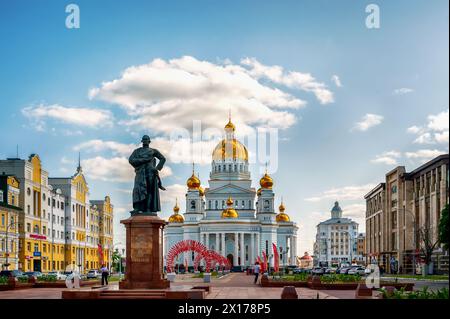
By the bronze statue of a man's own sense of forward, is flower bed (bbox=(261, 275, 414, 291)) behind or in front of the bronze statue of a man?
behind

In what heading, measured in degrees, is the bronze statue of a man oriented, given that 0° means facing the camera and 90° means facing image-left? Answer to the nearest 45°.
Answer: approximately 0°
